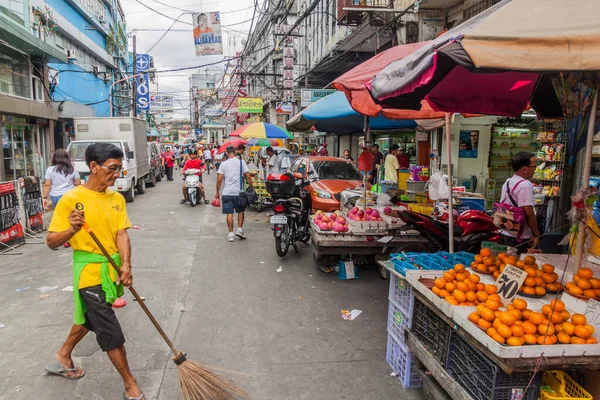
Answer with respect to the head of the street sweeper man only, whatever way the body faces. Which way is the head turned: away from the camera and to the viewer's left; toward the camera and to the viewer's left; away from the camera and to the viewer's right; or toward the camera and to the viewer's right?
toward the camera and to the viewer's right

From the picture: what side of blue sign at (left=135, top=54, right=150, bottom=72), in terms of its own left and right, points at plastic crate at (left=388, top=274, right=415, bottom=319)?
front

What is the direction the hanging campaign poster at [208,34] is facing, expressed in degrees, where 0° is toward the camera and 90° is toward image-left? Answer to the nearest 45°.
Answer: approximately 0°

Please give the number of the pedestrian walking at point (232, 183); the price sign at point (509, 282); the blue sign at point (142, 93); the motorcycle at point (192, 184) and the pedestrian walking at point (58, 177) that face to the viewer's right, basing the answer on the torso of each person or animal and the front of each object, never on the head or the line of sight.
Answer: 0

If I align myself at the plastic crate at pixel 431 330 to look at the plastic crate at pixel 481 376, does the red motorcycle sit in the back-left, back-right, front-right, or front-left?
back-left

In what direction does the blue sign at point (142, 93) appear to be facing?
toward the camera

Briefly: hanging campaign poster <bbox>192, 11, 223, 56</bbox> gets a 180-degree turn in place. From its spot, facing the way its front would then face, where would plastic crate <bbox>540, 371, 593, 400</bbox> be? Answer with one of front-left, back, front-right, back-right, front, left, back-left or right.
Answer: back

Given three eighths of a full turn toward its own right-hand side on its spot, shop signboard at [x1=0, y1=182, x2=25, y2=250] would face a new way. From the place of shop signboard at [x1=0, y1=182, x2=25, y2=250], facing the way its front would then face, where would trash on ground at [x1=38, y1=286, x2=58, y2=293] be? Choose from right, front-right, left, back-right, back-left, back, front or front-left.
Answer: left

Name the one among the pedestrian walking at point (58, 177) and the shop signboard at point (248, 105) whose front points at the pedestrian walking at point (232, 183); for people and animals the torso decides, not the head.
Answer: the shop signboard

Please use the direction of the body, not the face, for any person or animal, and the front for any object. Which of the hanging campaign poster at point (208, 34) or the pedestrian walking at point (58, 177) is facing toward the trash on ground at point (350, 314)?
the hanging campaign poster

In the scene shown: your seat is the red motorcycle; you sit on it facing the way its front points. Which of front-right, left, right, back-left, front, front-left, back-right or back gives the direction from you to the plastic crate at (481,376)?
right

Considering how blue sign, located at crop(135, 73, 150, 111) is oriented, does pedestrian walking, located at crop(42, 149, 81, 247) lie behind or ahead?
ahead

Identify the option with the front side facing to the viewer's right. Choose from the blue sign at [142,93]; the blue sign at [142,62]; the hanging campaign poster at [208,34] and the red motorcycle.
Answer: the red motorcycle

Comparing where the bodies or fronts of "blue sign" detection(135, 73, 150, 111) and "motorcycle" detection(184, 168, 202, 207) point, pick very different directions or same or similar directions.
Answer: same or similar directions

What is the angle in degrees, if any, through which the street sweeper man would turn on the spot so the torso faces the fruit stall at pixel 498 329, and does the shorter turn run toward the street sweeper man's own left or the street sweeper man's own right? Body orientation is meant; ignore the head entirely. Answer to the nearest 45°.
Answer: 0° — they already face it

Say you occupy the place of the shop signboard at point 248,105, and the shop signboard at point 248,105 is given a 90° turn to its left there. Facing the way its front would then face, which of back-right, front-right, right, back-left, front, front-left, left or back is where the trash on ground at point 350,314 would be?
right

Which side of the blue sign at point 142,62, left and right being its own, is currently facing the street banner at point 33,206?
front
